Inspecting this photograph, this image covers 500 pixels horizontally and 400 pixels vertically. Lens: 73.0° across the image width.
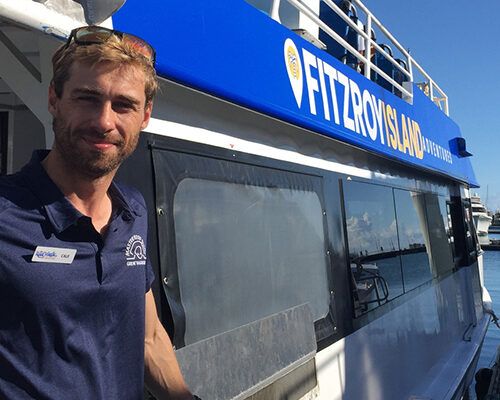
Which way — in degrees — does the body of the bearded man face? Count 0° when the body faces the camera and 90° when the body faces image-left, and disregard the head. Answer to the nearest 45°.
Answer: approximately 315°

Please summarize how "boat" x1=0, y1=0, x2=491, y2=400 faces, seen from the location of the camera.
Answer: facing away from the viewer and to the right of the viewer
